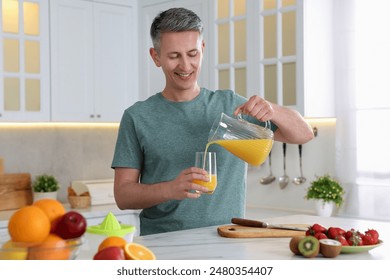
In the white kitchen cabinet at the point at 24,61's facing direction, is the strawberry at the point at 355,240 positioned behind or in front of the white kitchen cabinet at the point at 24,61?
in front

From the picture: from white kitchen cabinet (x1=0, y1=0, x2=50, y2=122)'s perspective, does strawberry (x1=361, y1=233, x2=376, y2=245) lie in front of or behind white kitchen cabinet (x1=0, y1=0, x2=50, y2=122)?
in front

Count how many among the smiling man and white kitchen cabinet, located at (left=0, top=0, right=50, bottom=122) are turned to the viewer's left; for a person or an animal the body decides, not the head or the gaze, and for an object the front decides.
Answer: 0

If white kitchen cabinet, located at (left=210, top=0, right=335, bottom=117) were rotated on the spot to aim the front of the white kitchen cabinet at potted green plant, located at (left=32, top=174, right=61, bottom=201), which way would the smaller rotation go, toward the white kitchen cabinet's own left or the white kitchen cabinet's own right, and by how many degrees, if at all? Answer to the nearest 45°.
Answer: approximately 45° to the white kitchen cabinet's own right

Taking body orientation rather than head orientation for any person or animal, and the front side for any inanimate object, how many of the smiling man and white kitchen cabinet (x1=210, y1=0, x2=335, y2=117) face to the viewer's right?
0

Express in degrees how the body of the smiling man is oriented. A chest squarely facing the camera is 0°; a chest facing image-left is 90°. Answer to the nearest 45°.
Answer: approximately 0°

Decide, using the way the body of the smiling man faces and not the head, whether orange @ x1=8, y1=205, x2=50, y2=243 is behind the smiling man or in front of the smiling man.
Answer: in front

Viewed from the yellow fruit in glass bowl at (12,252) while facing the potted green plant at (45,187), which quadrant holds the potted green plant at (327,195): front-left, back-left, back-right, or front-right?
front-right

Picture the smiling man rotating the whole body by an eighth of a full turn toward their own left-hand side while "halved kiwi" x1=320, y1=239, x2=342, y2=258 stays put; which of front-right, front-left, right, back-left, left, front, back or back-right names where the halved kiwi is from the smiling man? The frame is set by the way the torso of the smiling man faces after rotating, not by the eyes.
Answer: front

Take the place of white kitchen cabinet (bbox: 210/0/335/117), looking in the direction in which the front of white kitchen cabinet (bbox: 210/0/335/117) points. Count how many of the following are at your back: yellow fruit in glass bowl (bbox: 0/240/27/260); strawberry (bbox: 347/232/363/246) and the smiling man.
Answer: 0

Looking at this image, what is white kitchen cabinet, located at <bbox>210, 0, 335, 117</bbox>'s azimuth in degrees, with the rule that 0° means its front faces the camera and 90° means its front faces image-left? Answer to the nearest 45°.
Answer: approximately 45°

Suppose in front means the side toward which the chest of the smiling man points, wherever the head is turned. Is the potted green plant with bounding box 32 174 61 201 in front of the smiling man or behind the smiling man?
behind

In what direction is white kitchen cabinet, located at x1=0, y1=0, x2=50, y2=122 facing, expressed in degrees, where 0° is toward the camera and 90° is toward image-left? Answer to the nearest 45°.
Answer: approximately 315°

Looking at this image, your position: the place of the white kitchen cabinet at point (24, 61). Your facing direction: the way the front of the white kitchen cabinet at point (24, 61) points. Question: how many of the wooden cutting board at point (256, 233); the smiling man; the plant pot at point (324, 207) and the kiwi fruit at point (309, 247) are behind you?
0
